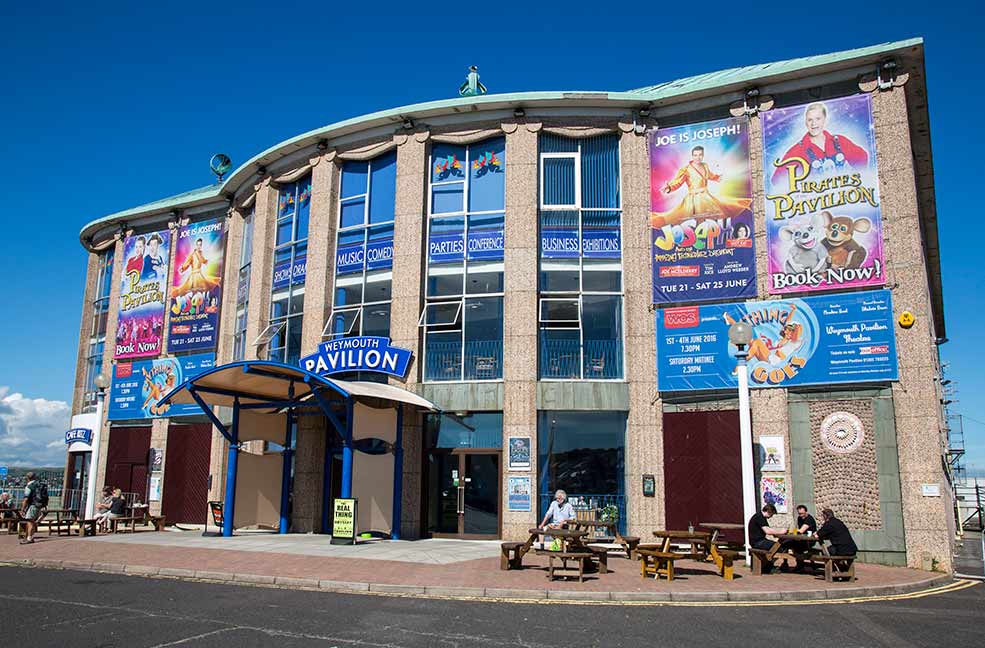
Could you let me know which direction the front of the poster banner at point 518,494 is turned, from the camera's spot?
facing the viewer

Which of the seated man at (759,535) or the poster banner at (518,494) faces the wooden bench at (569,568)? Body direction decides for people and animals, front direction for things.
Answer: the poster banner

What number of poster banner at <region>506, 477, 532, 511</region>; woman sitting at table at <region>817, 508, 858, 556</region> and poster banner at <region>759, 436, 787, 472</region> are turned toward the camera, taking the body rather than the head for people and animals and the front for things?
2

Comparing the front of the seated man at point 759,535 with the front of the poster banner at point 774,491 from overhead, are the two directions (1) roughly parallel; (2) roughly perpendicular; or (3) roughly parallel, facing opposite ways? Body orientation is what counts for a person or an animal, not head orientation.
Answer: roughly perpendicular

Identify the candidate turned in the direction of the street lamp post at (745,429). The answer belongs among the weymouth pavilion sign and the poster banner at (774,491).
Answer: the poster banner

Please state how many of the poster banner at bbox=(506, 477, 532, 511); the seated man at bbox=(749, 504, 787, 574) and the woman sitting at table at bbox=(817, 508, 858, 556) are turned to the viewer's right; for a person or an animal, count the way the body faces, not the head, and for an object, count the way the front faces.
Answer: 1

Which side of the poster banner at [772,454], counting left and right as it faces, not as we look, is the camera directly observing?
front

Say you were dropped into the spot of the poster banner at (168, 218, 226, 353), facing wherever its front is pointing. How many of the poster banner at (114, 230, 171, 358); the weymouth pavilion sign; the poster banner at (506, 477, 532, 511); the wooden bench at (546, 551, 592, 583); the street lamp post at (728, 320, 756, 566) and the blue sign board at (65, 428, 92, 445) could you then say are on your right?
2

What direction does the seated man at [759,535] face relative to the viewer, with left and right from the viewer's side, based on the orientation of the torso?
facing to the right of the viewer

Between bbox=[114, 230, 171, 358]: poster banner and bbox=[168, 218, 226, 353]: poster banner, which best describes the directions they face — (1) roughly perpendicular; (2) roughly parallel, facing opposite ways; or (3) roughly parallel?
roughly parallel

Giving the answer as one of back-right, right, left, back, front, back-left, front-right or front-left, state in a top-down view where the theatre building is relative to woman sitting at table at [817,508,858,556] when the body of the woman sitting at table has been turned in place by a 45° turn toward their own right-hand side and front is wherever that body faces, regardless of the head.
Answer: front

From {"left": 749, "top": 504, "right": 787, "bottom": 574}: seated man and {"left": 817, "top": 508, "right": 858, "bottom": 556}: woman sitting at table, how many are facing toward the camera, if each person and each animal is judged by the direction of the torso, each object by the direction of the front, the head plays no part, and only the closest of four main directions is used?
0

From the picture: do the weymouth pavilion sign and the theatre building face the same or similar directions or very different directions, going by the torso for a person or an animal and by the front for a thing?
same or similar directions

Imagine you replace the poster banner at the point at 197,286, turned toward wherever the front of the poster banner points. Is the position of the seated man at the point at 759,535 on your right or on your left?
on your left

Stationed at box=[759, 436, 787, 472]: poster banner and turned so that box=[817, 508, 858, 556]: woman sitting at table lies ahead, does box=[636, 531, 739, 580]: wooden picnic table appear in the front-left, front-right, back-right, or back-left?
front-right

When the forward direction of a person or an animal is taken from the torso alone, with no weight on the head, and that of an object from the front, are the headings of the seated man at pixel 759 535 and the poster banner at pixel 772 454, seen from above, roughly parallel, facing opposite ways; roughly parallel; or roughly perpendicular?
roughly perpendicular

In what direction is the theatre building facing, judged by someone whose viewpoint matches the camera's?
facing the viewer and to the left of the viewer
